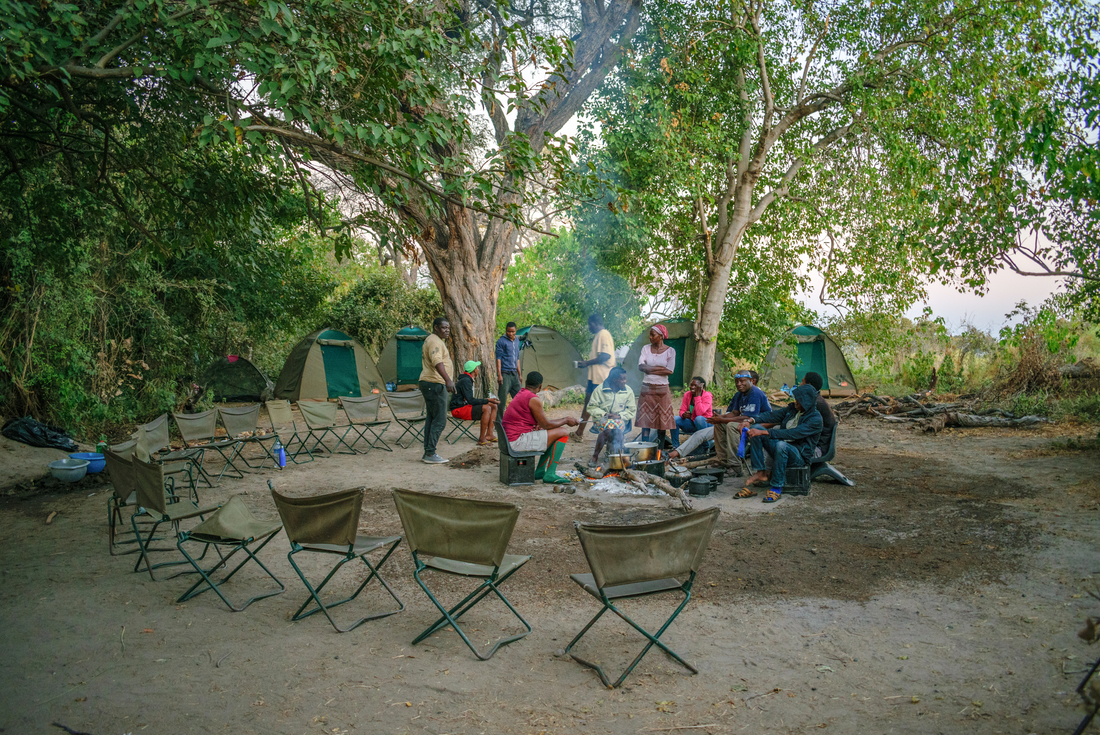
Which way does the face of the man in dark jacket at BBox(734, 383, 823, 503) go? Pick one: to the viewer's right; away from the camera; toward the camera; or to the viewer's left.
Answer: to the viewer's left

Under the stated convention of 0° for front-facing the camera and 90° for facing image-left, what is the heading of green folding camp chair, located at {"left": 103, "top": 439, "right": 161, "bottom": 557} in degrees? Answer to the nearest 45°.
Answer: approximately 270°

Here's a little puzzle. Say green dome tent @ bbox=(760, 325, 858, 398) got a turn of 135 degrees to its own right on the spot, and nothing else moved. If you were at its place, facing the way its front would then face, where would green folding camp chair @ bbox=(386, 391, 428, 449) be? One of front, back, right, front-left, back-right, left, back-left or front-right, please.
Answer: left

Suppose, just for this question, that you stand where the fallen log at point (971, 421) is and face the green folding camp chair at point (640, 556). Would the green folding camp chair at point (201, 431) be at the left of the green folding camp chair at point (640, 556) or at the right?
right

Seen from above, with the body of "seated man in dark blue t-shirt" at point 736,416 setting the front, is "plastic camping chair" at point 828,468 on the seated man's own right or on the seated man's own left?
on the seated man's own left

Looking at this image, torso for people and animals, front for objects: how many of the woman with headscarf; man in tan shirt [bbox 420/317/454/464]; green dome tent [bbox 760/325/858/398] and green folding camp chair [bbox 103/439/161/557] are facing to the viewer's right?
2

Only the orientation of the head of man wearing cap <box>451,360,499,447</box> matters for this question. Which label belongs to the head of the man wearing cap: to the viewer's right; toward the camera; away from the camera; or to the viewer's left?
to the viewer's right

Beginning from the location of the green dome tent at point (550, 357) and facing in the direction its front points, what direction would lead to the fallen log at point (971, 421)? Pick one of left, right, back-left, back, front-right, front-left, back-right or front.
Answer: left

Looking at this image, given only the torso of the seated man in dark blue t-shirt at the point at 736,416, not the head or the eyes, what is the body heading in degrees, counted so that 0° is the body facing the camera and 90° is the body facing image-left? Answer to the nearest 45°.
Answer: approximately 45°

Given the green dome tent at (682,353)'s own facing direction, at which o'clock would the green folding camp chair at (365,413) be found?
The green folding camp chair is roughly at 1 o'clock from the green dome tent.

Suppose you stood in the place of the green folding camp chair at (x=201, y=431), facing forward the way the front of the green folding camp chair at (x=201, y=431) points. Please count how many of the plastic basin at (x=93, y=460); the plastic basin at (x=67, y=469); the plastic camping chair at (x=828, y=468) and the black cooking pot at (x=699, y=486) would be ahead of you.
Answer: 2

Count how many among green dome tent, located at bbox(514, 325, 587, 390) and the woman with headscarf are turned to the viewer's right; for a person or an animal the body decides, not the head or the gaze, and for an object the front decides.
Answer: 0

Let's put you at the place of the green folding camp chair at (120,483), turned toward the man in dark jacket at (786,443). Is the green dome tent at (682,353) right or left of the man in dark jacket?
left

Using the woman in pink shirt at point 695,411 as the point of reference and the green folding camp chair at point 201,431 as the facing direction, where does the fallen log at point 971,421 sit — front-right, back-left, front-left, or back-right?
back-right

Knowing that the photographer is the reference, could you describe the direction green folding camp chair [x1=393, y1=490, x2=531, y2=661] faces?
facing away from the viewer and to the right of the viewer

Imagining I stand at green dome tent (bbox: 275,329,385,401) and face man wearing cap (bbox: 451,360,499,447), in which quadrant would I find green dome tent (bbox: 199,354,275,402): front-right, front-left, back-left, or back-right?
back-right
